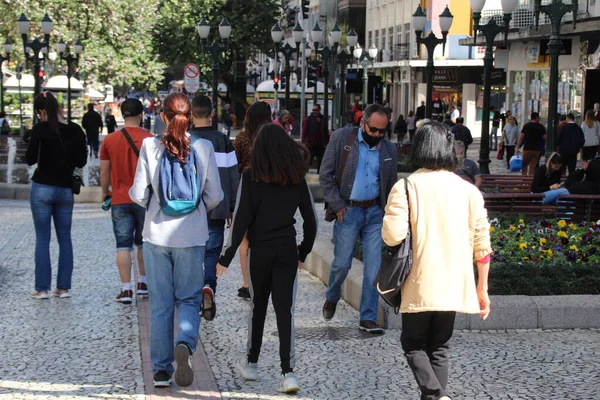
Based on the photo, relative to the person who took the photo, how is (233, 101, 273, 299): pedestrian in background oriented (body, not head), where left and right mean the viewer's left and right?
facing away from the viewer

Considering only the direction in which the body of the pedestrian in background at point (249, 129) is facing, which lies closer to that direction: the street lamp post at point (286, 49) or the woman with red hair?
the street lamp post

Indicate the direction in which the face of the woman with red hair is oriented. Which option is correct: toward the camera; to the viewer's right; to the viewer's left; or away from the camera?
away from the camera

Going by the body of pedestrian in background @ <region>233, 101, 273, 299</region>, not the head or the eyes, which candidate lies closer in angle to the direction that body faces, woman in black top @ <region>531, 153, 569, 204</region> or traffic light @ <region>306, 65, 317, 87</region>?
the traffic light

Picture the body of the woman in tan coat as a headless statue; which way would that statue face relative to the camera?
away from the camera

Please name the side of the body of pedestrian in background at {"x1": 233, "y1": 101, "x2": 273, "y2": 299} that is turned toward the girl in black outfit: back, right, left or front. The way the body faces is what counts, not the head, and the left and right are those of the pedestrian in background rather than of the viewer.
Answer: back

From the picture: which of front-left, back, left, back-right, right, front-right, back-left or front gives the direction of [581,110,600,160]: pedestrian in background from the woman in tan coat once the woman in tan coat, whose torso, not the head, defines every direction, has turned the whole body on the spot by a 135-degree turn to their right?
back-left

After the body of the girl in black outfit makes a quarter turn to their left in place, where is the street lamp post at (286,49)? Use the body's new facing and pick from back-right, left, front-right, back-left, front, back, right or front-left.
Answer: right

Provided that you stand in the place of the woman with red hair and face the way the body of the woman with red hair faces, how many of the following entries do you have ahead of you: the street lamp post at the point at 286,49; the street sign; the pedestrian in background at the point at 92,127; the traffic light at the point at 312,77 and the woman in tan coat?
4

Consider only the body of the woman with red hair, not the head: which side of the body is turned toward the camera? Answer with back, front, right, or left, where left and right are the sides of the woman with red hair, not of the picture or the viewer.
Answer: back

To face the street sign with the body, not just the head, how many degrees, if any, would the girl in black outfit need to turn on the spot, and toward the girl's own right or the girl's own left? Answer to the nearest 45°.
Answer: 0° — they already face it

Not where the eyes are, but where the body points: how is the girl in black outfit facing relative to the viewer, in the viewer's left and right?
facing away from the viewer

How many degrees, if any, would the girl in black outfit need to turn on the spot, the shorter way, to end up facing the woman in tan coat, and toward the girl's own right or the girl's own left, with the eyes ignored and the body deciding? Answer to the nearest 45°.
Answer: approximately 135° to the girl's own right

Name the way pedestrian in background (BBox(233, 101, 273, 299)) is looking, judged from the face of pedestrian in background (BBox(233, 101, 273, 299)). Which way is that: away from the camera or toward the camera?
away from the camera

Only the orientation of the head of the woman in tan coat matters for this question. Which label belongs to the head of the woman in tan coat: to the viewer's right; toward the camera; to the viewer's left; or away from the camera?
away from the camera
